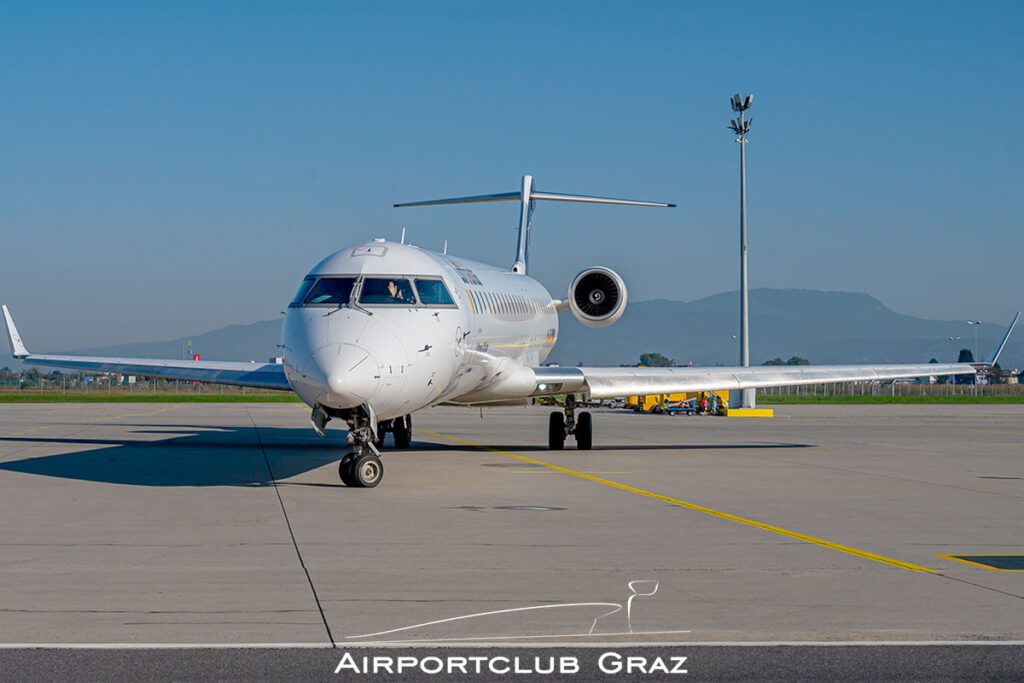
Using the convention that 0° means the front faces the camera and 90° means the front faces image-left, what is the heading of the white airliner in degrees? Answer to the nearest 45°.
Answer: approximately 0°
